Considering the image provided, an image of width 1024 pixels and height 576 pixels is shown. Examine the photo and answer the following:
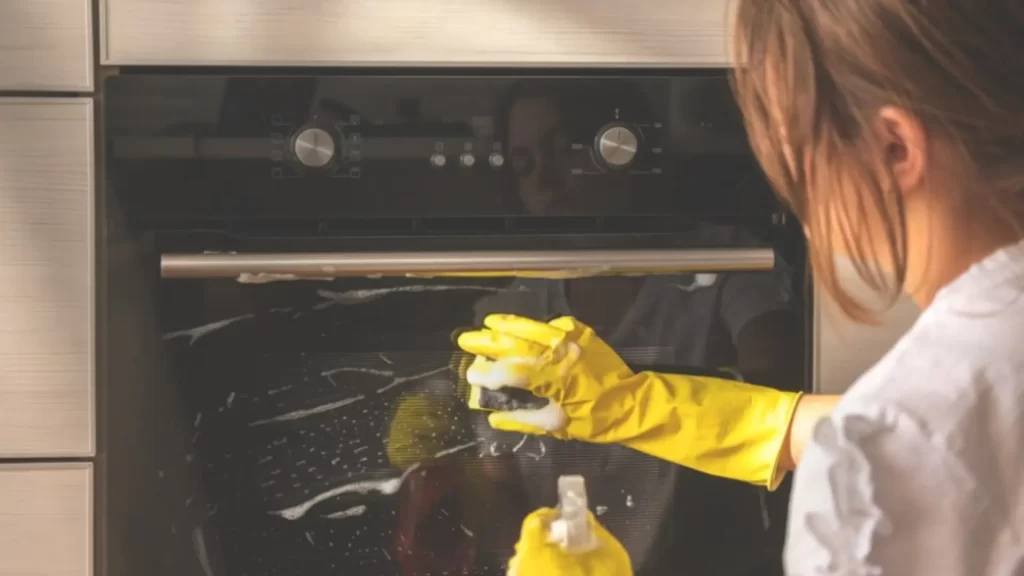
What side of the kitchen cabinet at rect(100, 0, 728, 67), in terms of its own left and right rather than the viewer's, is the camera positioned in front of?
front

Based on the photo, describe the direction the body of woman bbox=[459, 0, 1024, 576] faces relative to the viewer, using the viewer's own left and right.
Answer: facing away from the viewer and to the left of the viewer

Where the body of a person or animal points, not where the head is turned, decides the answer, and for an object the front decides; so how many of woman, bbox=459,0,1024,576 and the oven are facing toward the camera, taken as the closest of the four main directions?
1

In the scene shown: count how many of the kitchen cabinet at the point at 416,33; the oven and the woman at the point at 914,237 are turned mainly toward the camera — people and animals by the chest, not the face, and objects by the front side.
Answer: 2

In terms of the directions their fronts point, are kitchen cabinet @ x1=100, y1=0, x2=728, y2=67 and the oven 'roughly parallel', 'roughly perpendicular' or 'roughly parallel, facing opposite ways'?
roughly parallel

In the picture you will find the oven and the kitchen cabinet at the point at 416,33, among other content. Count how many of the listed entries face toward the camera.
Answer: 2

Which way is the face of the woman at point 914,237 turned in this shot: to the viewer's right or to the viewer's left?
to the viewer's left
